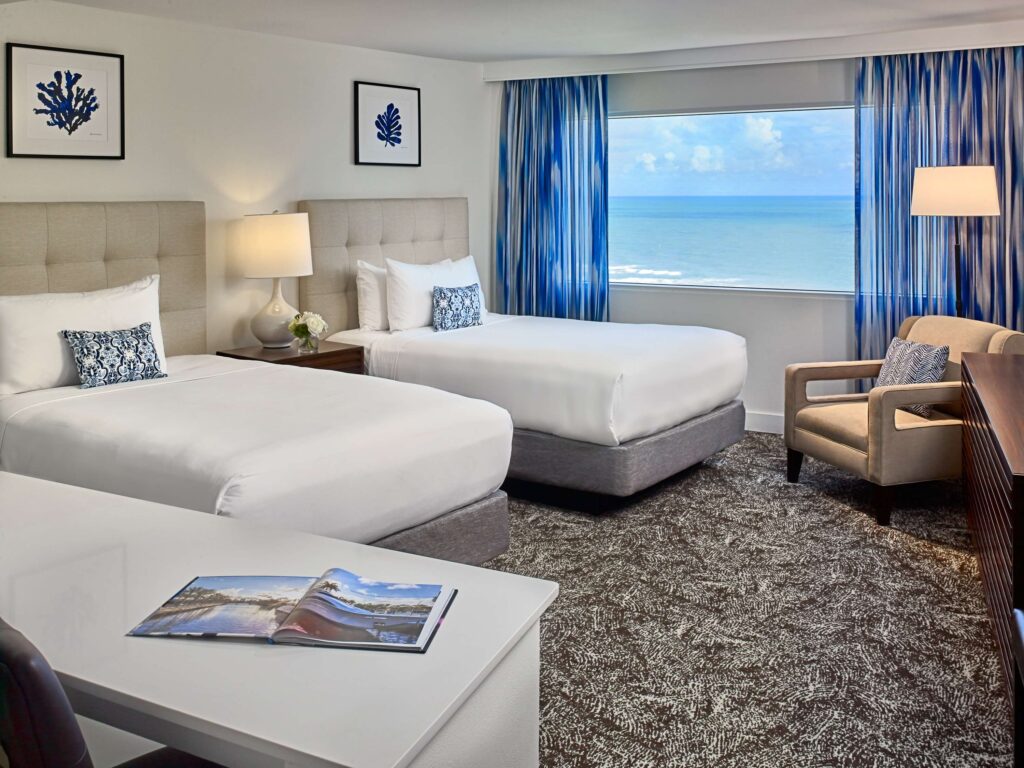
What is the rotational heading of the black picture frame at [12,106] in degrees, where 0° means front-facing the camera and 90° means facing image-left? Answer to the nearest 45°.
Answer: approximately 315°

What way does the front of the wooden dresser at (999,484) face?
to the viewer's left

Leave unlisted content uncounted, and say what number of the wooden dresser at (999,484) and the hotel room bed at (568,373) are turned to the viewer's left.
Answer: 1

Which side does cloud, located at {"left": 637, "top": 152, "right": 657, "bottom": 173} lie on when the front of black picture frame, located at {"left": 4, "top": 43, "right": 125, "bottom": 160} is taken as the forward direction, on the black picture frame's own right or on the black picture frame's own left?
on the black picture frame's own left

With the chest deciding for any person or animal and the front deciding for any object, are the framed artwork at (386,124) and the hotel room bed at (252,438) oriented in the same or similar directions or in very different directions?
same or similar directions

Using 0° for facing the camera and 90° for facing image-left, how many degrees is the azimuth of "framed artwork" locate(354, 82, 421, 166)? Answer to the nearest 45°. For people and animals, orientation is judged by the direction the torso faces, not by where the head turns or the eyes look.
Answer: approximately 315°

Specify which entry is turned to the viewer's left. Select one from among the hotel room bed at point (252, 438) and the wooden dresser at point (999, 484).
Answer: the wooden dresser

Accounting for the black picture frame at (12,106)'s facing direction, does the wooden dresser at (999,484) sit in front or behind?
in front

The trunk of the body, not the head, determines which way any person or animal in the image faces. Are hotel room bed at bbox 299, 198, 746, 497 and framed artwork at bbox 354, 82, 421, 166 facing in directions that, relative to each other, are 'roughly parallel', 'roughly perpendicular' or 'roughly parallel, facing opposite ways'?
roughly parallel

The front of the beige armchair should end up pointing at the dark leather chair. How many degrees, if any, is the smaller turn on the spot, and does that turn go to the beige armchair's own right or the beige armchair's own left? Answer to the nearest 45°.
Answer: approximately 45° to the beige armchair's own left
